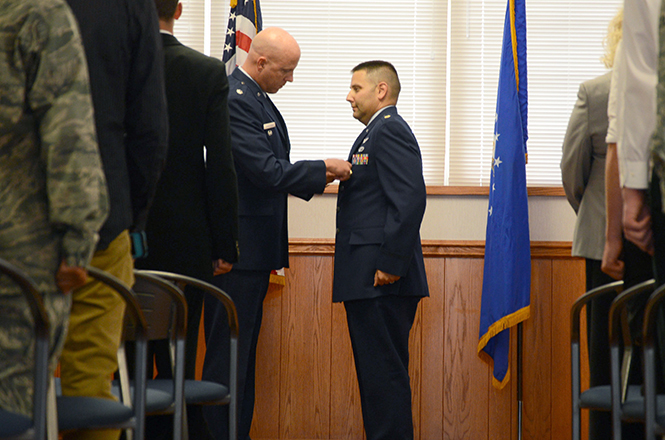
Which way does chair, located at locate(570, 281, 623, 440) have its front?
away from the camera

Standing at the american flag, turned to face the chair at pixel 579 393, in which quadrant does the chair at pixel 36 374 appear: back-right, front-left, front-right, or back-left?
front-right

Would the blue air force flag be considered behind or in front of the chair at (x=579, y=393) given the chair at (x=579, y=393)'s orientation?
in front

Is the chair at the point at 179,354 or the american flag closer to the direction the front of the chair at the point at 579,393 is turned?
the american flag

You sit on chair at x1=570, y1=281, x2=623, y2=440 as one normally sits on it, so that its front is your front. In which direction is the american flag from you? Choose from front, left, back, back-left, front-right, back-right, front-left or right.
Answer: front-left

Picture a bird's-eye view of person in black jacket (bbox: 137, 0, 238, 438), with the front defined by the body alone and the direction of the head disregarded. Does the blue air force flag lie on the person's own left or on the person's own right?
on the person's own right

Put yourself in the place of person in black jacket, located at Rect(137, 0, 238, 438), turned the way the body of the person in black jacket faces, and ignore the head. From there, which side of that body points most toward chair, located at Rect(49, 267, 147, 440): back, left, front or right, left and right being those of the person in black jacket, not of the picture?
back

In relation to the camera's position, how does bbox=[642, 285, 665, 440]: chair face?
facing away from the viewer

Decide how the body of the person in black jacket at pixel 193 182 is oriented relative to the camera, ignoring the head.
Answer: away from the camera
